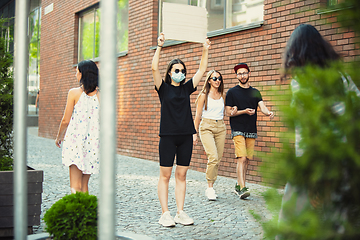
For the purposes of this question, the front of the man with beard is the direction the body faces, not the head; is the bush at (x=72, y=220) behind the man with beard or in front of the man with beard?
in front

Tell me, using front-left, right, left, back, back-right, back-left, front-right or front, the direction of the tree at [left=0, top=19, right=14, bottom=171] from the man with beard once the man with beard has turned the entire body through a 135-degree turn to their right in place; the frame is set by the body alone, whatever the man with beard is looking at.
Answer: left

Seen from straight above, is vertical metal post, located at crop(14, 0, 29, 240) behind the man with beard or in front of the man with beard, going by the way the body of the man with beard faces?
in front

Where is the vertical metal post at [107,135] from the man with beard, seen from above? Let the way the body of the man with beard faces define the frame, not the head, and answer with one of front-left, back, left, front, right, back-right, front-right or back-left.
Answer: front

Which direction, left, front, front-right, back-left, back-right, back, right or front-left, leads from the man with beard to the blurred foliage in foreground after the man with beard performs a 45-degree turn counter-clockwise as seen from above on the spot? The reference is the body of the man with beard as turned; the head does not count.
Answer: front-right

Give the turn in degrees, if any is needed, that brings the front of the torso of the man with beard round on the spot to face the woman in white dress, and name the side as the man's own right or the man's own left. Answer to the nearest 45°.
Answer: approximately 45° to the man's own right

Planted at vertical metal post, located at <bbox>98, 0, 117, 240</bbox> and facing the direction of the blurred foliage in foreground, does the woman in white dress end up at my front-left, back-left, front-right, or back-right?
back-left

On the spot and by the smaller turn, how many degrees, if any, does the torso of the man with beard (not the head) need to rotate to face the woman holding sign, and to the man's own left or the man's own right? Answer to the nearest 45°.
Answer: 0° — they already face them

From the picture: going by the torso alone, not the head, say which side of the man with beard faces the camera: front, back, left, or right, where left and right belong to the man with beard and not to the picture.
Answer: front
